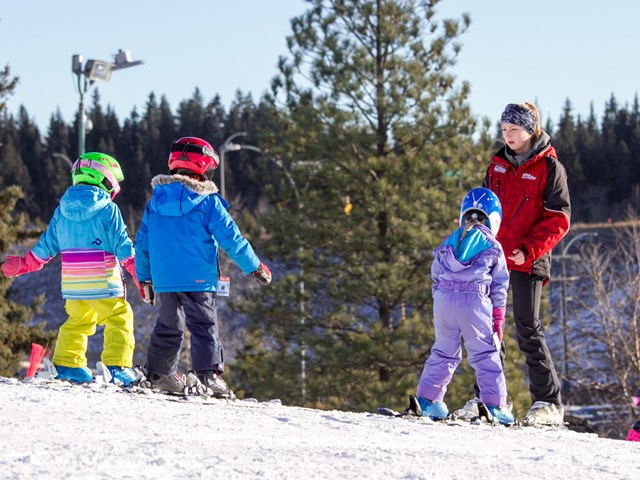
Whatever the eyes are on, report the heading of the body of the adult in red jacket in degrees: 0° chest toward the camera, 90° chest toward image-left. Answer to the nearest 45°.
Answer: approximately 45°

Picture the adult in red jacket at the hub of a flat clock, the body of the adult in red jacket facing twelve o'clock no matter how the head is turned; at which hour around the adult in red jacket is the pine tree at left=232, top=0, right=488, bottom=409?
The pine tree is roughly at 4 o'clock from the adult in red jacket.

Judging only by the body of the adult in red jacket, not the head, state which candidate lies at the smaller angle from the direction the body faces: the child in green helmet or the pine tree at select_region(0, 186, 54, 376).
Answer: the child in green helmet

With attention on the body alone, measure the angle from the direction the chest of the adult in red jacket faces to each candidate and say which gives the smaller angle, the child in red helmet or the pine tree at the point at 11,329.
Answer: the child in red helmet

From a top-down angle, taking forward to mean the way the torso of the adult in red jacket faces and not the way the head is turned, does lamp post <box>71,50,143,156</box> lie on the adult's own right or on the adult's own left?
on the adult's own right

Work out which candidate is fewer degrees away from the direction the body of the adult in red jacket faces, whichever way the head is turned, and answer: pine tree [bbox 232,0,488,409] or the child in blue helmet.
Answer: the child in blue helmet

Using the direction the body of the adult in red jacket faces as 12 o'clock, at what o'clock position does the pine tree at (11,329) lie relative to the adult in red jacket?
The pine tree is roughly at 3 o'clock from the adult in red jacket.

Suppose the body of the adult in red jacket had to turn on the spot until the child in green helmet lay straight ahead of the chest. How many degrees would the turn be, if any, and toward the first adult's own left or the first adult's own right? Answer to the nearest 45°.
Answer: approximately 45° to the first adult's own right
